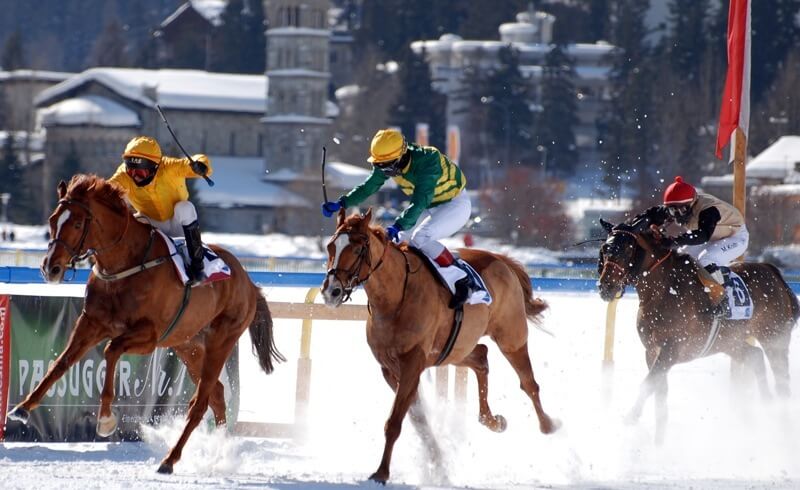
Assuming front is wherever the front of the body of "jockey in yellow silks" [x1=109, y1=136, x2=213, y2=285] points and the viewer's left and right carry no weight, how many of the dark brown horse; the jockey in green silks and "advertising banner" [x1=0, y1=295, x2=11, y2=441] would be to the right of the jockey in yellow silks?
1

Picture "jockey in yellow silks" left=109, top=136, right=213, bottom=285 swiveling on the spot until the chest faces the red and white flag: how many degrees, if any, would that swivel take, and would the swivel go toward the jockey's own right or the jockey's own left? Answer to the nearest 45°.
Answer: approximately 180°

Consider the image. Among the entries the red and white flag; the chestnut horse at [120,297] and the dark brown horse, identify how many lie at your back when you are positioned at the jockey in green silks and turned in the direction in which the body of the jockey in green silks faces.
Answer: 2

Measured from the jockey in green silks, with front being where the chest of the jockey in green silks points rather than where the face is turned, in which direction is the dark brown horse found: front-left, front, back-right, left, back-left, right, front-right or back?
back

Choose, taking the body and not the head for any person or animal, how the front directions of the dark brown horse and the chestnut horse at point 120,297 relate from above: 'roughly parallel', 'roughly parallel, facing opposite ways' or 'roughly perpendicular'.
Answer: roughly parallel

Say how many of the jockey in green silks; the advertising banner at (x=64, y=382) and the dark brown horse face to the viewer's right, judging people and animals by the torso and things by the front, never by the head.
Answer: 0

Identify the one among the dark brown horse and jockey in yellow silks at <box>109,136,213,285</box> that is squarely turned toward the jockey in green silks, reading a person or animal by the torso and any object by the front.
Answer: the dark brown horse

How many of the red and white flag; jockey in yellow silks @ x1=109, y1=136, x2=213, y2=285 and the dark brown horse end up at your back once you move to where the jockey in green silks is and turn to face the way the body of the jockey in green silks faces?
2

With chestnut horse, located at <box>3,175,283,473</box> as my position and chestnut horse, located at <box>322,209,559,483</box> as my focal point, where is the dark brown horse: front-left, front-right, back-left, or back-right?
front-left

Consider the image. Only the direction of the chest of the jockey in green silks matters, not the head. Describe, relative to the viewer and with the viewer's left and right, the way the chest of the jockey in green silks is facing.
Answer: facing the viewer and to the left of the viewer

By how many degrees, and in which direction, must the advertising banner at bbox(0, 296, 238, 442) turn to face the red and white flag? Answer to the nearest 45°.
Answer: approximately 90° to its left

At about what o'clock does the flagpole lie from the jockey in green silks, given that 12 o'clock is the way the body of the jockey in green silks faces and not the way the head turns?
The flagpole is roughly at 6 o'clock from the jockey in green silks.

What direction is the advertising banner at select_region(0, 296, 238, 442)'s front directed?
toward the camera

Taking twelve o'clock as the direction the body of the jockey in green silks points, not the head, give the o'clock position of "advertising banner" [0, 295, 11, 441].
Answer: The advertising banner is roughly at 2 o'clock from the jockey in green silks.

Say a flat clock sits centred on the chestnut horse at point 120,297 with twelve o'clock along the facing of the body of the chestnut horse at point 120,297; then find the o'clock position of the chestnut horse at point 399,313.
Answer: the chestnut horse at point 399,313 is roughly at 8 o'clock from the chestnut horse at point 120,297.

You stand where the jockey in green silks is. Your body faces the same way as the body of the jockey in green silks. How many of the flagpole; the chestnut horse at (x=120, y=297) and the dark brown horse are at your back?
2
